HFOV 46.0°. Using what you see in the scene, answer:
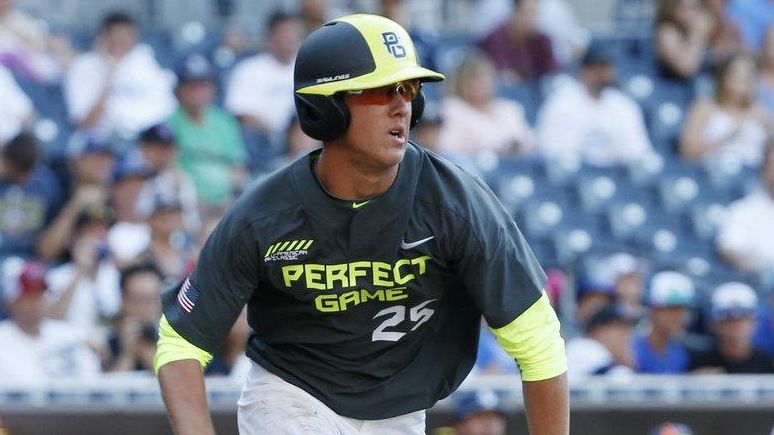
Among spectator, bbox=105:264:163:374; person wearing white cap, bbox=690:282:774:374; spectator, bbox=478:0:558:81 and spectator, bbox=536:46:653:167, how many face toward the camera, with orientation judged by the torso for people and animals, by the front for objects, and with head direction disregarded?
4

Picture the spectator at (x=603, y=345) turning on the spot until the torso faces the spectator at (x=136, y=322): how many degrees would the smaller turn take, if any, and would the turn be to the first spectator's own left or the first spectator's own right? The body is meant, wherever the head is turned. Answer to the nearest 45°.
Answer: approximately 135° to the first spectator's own right

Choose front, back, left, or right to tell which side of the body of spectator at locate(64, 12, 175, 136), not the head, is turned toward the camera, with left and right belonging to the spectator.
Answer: front

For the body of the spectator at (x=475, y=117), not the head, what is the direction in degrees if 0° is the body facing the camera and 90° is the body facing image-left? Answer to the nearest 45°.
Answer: approximately 0°

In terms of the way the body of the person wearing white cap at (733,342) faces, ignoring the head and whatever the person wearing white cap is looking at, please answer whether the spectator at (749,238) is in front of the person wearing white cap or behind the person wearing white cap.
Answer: behind

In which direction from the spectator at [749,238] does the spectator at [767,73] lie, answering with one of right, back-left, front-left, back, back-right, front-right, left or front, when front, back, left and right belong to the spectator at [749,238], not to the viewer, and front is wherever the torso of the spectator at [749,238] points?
back

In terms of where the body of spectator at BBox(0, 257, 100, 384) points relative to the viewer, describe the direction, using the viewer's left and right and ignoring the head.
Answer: facing the viewer and to the right of the viewer

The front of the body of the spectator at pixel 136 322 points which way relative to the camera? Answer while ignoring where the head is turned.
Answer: toward the camera

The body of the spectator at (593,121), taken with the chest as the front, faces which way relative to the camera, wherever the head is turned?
toward the camera

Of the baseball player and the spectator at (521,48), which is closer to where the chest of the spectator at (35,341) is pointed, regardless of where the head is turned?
the baseball player

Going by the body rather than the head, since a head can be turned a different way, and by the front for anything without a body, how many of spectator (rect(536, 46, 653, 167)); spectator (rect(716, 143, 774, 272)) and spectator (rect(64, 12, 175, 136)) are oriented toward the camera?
3

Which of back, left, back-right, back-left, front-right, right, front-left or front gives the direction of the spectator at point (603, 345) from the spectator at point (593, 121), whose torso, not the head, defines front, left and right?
front
